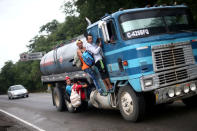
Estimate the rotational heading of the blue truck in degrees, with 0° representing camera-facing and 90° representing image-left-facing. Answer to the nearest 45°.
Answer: approximately 315°
